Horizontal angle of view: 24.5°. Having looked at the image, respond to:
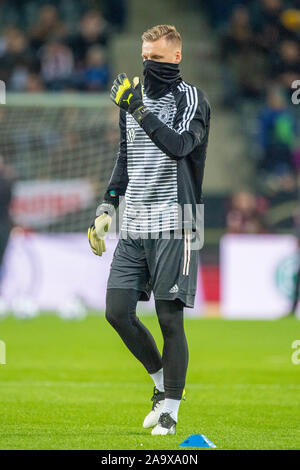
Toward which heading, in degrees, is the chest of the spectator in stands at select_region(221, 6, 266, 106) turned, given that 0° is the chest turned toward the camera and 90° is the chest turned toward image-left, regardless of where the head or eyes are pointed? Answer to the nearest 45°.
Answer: approximately 0°

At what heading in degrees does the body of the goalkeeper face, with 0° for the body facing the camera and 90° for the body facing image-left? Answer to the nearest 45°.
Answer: approximately 45°

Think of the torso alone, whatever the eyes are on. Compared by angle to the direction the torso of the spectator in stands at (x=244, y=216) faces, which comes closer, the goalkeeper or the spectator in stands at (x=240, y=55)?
the goalkeeper

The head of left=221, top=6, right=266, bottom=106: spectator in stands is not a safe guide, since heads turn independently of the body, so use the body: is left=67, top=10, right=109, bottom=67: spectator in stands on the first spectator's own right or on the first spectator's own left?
on the first spectator's own right

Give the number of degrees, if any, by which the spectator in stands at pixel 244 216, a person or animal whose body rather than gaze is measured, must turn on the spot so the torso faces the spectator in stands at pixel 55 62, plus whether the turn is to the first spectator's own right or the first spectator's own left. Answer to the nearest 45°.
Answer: approximately 135° to the first spectator's own right

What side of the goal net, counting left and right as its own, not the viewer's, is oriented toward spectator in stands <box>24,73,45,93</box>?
back

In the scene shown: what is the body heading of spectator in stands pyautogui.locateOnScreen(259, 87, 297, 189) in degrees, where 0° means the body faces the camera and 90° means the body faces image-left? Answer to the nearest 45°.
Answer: approximately 0°

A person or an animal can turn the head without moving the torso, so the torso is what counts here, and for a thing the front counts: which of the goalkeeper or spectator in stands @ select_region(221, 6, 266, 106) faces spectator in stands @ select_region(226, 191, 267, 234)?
spectator in stands @ select_region(221, 6, 266, 106)
